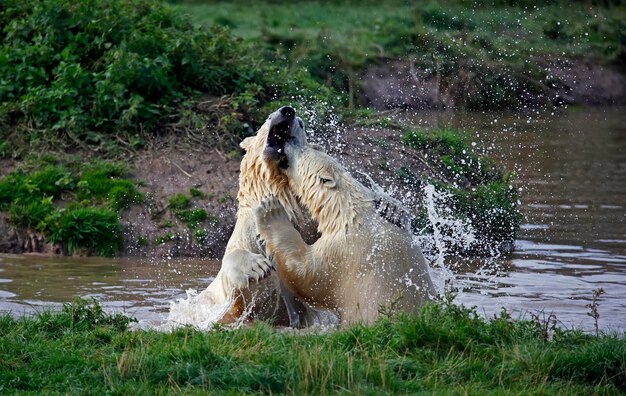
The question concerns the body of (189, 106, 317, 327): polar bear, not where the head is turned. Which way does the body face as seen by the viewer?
to the viewer's right

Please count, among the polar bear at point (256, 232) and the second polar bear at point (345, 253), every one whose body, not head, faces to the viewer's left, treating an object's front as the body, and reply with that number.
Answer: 1

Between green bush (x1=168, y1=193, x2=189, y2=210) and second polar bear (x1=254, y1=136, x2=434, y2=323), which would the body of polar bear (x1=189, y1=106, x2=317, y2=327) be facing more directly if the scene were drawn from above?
the second polar bear

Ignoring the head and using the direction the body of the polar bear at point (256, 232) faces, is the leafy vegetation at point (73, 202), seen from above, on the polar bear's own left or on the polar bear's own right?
on the polar bear's own left

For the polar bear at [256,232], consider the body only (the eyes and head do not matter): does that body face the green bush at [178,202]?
no

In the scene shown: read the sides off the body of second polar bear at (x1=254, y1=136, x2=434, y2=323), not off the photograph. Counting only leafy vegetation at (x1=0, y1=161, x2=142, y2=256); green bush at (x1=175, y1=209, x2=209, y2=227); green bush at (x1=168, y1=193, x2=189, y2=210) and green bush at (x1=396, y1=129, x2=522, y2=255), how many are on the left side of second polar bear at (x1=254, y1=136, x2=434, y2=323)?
0

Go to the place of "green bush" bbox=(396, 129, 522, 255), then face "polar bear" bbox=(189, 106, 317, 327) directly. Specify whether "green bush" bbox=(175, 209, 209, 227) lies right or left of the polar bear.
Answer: right

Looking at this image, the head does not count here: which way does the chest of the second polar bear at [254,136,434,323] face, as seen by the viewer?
to the viewer's left

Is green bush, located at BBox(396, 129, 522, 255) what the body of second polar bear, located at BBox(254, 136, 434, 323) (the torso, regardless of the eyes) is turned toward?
no

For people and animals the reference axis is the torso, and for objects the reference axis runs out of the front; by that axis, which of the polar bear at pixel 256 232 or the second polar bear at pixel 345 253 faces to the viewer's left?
the second polar bear

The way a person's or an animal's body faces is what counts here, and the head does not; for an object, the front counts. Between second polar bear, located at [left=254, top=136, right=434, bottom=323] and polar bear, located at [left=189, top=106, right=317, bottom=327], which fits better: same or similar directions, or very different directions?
very different directions
